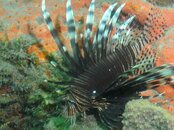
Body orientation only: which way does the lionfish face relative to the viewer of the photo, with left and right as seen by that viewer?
facing to the left of the viewer
